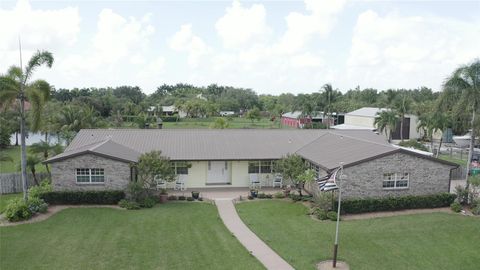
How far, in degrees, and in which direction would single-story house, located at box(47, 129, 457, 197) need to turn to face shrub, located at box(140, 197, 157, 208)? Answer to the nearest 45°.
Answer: approximately 45° to its right

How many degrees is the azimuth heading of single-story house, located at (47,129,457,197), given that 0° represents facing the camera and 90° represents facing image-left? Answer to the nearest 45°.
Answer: approximately 0°

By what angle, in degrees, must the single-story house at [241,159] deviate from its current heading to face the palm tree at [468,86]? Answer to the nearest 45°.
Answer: approximately 90° to its left

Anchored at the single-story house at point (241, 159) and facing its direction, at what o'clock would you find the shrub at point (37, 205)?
The shrub is roughly at 2 o'clock from the single-story house.

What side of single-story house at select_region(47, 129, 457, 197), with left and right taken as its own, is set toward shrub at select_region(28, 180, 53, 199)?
right

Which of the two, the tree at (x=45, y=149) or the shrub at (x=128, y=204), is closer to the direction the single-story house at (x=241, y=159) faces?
the shrub

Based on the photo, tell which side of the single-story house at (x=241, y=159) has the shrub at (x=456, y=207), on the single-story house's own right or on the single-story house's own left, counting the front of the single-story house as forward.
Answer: on the single-story house's own left

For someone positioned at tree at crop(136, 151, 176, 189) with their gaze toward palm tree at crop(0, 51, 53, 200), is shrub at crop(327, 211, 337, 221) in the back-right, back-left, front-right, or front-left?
back-left

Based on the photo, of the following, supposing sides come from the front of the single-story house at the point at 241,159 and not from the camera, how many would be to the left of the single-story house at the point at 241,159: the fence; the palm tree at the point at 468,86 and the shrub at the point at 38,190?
1

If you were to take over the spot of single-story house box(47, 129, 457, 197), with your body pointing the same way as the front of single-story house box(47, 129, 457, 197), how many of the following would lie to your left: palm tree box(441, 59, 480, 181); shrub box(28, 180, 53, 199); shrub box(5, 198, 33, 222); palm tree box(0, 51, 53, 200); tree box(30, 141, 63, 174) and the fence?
1

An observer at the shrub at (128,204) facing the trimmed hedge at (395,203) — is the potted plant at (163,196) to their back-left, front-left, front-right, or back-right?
front-left

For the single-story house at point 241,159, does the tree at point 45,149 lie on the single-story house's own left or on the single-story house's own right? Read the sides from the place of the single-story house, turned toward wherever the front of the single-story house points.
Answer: on the single-story house's own right

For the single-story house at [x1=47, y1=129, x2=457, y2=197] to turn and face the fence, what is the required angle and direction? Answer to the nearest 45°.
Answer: approximately 90° to its right
